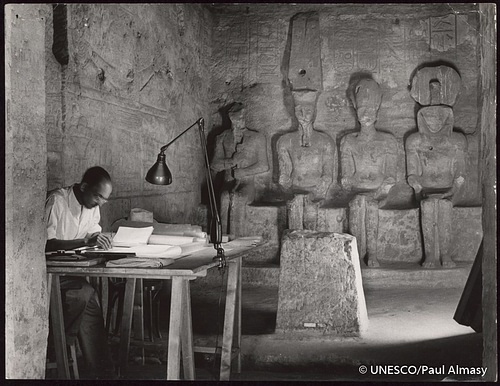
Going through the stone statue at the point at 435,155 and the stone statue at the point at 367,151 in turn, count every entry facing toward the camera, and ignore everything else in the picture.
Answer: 2

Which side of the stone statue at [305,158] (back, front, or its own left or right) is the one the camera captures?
front

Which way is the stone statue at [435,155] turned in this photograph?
toward the camera

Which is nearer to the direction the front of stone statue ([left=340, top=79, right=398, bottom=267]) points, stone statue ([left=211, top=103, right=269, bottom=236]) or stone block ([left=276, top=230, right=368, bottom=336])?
the stone block

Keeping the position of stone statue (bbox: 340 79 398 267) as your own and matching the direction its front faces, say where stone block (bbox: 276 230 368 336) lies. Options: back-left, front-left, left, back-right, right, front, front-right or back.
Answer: front

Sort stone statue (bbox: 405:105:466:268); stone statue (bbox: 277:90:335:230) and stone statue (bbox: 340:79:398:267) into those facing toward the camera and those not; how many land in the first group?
3

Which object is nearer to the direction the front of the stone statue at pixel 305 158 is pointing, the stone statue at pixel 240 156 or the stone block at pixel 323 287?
the stone block

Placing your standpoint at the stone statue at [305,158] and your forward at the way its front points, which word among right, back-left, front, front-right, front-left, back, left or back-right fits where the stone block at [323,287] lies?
front

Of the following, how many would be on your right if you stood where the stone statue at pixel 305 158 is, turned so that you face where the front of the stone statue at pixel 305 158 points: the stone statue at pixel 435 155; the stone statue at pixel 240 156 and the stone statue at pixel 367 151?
1
